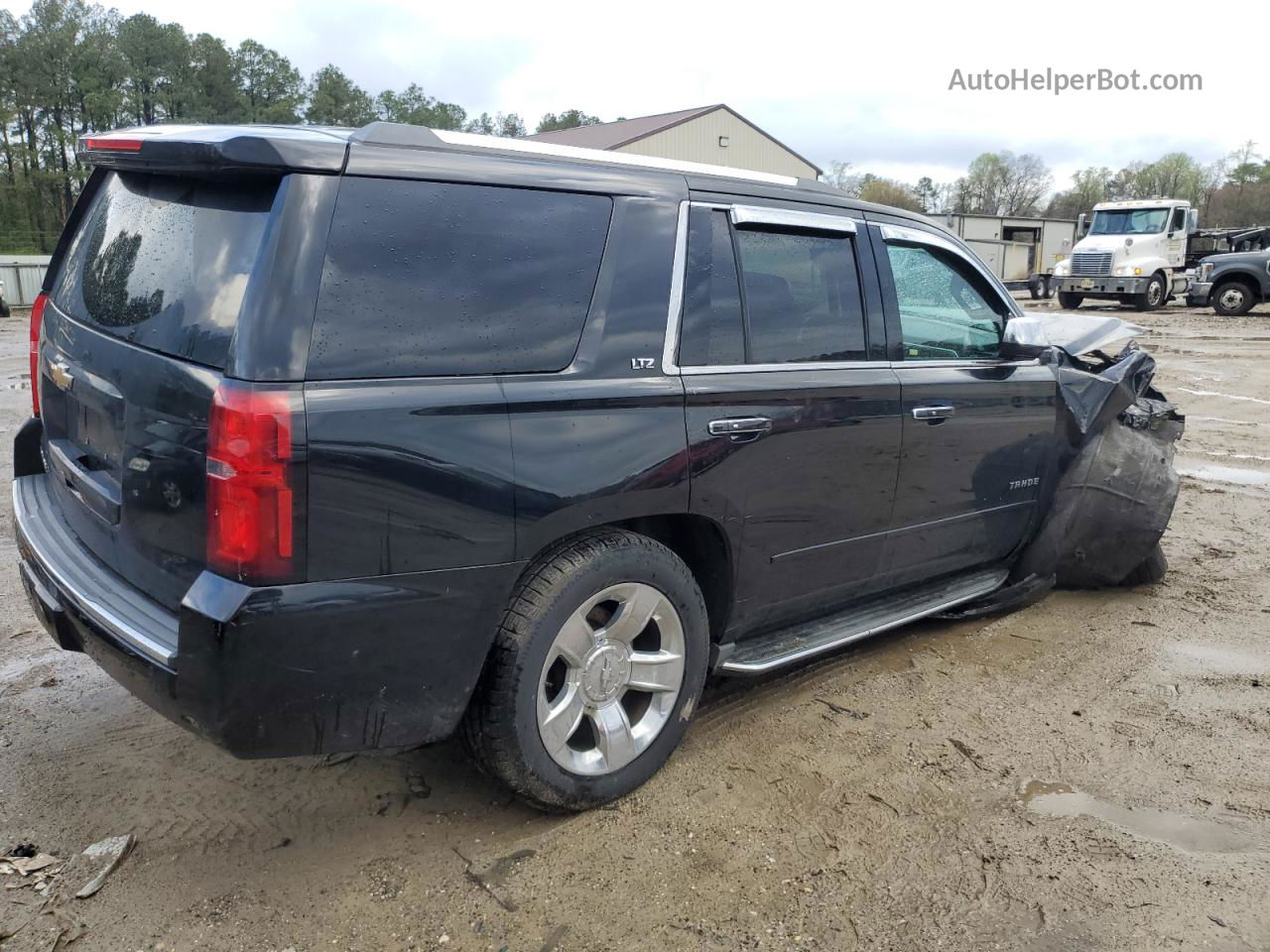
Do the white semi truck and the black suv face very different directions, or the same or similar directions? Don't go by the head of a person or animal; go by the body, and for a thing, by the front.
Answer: very different directions

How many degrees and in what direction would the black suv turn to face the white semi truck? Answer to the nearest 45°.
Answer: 0° — it already faces it

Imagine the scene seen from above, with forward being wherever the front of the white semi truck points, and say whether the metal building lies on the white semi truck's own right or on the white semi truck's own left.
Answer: on the white semi truck's own right

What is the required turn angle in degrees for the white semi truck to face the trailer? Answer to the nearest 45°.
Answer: approximately 135° to its right

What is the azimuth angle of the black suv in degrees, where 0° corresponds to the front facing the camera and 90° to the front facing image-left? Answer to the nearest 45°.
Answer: approximately 225°

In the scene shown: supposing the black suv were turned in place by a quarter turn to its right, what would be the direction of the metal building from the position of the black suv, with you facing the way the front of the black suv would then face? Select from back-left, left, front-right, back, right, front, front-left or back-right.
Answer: back-left

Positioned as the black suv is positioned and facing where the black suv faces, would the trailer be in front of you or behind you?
in front
